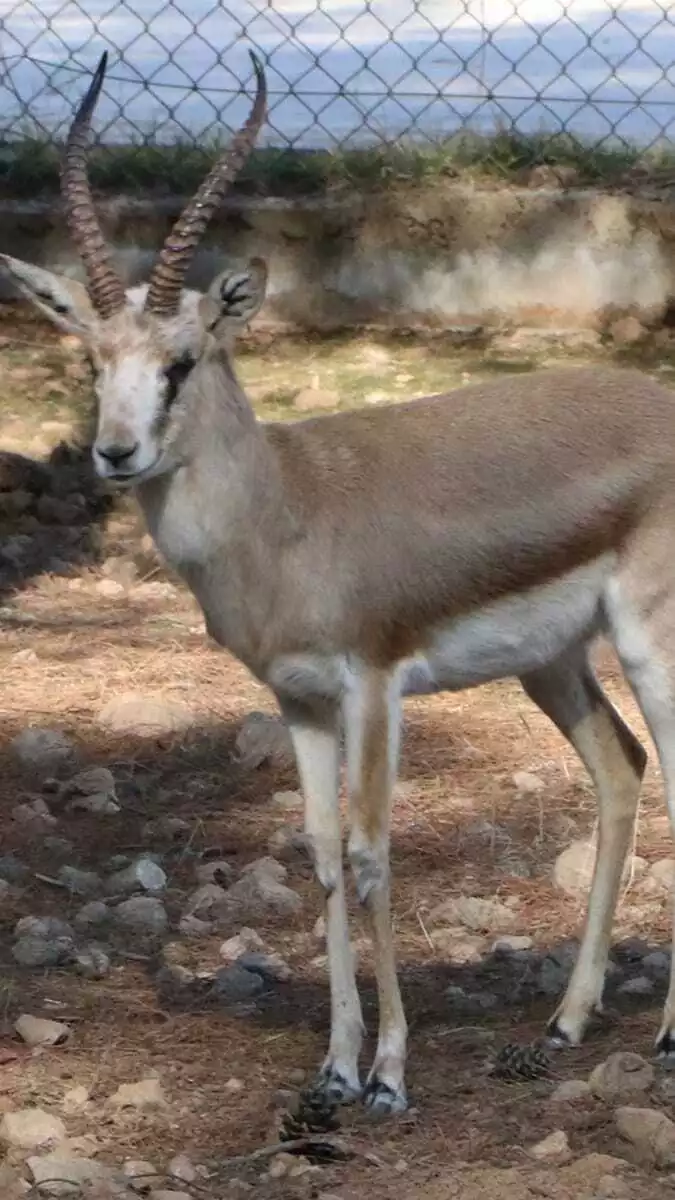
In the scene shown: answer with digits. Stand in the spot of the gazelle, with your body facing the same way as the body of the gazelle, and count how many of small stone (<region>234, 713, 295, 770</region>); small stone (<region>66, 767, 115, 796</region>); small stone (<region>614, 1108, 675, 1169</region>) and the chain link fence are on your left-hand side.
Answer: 1

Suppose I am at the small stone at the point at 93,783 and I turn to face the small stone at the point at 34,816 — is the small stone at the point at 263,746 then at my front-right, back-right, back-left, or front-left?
back-left

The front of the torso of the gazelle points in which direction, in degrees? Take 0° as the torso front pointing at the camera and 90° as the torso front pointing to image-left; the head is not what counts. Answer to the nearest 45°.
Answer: approximately 45°

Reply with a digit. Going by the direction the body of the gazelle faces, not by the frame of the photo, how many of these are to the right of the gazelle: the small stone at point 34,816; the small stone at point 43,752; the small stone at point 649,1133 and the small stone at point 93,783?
3
